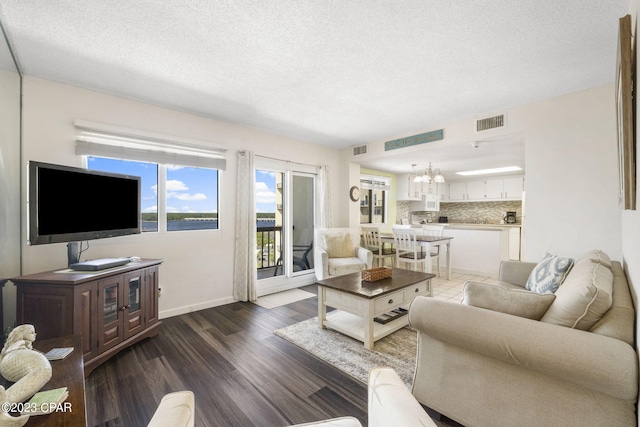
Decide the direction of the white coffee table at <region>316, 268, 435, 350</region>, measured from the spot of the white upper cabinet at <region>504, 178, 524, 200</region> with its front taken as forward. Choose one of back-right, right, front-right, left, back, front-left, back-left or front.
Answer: front

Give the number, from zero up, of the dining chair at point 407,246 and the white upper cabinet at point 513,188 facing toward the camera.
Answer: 1

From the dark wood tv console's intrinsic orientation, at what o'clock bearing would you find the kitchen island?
The kitchen island is roughly at 11 o'clock from the dark wood tv console.

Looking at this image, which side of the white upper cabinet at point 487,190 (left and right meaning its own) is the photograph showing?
front

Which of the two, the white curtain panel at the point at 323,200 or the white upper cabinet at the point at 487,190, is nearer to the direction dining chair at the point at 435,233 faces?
the white curtain panel

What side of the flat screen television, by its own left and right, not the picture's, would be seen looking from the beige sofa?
front

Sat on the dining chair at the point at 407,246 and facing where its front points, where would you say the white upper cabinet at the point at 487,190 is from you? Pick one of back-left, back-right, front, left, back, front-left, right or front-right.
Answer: front

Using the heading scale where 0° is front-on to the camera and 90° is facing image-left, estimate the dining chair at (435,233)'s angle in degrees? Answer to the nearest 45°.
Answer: approximately 45°

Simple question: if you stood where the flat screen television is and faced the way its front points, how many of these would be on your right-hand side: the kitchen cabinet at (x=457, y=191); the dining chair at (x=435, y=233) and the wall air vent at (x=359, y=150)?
0

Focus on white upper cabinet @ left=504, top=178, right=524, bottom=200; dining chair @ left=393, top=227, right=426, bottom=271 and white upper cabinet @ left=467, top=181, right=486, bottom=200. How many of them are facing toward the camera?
2

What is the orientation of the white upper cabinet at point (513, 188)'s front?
toward the camera

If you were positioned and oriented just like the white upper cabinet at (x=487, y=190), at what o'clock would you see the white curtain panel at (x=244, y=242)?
The white curtain panel is roughly at 1 o'clock from the white upper cabinet.

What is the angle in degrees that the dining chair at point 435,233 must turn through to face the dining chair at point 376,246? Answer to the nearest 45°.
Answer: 0° — it already faces it

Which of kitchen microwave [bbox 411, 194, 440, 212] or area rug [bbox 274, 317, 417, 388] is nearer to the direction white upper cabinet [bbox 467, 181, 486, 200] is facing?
the area rug

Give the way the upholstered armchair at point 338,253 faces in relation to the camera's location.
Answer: facing the viewer and to the right of the viewer

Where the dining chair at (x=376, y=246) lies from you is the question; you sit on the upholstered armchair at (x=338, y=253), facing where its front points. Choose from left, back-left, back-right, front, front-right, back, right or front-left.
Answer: left

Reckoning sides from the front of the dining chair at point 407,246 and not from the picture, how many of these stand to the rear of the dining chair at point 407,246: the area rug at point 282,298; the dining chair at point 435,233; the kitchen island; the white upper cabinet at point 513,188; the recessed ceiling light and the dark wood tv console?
2

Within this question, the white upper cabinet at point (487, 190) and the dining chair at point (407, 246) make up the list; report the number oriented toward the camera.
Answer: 1
